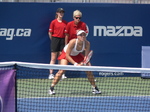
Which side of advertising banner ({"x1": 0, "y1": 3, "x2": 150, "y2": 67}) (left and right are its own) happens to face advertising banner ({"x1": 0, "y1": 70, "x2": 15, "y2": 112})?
front

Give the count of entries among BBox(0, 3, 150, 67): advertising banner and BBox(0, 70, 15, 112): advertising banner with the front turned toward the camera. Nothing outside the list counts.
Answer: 2

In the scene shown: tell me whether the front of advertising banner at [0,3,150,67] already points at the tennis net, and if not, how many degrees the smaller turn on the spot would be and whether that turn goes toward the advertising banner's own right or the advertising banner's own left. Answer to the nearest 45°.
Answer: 0° — it already faces it

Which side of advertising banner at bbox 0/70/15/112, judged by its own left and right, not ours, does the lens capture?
front

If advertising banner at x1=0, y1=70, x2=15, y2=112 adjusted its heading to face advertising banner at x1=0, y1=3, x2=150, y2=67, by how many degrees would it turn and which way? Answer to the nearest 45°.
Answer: approximately 135° to its left
